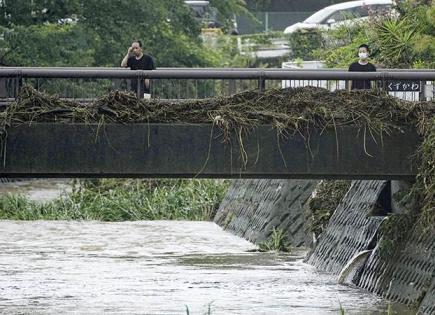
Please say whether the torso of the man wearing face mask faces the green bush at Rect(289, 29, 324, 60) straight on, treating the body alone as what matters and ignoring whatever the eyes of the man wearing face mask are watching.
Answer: no

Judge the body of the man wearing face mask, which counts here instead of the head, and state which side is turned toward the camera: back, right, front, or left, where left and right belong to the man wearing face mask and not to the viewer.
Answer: front

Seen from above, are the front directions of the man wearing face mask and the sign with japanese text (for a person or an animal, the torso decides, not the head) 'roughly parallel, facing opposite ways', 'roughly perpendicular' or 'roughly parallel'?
roughly parallel

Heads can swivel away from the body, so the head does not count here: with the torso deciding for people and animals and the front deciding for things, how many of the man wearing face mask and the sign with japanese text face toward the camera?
2

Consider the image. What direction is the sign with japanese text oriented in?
toward the camera
